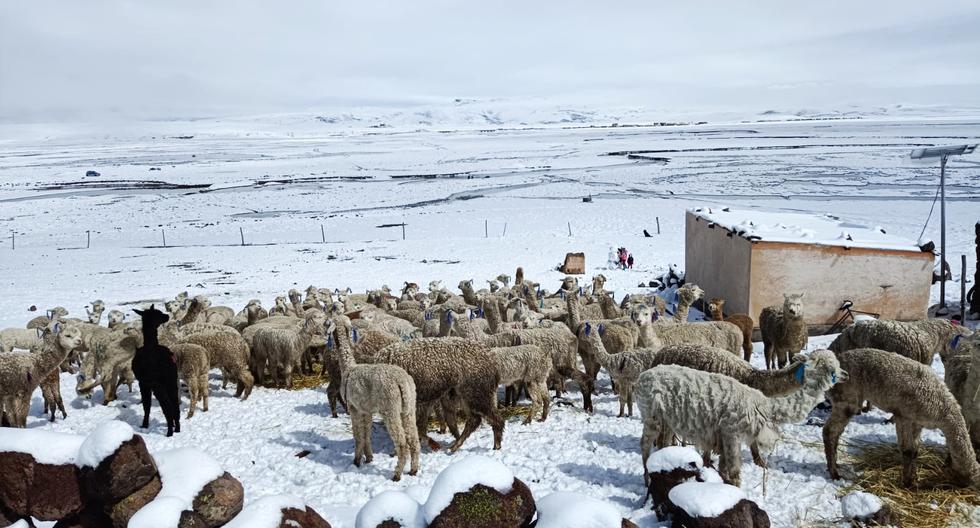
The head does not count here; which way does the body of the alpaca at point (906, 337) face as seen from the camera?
to the viewer's right

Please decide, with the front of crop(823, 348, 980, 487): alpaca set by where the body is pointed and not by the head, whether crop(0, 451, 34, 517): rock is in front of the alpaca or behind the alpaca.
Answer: behind

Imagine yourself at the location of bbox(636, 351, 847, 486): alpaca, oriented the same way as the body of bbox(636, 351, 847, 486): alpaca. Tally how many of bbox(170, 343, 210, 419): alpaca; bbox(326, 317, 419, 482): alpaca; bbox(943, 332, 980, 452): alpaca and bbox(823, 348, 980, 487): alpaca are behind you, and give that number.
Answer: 2

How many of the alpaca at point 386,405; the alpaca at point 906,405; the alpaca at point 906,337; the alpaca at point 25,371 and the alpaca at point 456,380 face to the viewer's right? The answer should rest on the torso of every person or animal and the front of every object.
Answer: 3

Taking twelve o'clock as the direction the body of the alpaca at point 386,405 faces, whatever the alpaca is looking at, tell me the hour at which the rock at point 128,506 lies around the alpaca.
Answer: The rock is roughly at 9 o'clock from the alpaca.

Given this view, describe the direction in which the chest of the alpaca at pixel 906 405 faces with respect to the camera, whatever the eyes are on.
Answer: to the viewer's right

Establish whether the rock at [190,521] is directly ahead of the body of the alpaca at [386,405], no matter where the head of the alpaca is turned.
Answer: no

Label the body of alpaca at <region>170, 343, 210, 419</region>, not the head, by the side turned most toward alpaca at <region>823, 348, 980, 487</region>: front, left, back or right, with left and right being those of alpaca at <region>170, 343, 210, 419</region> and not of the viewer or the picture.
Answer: back

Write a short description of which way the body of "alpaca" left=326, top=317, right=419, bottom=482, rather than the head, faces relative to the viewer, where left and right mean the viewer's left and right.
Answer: facing away from the viewer and to the left of the viewer

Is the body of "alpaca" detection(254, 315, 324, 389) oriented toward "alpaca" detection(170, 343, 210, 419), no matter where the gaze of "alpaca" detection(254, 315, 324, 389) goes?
no

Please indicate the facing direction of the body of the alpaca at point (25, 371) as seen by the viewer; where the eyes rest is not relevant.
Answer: to the viewer's right

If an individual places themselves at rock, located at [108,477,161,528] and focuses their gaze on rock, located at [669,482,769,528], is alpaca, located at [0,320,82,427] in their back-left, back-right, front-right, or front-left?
back-left

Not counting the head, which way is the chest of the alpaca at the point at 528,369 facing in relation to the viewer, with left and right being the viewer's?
facing to the left of the viewer

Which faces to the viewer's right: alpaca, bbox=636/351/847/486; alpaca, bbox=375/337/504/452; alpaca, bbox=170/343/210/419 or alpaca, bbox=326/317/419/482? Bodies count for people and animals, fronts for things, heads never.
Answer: alpaca, bbox=636/351/847/486

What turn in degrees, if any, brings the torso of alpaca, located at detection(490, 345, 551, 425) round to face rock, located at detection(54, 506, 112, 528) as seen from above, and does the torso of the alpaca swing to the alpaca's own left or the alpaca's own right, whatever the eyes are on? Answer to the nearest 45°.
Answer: approximately 45° to the alpaca's own left
